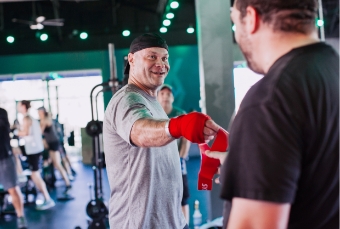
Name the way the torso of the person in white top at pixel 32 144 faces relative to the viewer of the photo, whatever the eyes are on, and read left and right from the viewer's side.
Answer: facing to the left of the viewer

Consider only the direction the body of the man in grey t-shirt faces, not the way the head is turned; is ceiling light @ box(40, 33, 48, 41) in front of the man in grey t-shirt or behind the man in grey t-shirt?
behind

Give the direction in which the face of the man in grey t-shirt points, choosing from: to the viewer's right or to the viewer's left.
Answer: to the viewer's right

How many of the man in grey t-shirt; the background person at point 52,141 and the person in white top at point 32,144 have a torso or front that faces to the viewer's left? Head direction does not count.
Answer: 2

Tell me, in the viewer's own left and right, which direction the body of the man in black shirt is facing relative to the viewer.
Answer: facing away from the viewer and to the left of the viewer

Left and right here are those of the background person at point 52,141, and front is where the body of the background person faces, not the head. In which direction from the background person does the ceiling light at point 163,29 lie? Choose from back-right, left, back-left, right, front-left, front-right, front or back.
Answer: back-right

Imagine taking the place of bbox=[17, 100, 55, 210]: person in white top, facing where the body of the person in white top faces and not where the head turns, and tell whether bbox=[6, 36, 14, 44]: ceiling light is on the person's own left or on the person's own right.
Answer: on the person's own right

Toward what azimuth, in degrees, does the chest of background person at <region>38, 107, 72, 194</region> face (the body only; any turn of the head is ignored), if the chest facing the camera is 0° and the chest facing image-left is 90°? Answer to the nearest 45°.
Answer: approximately 90°
